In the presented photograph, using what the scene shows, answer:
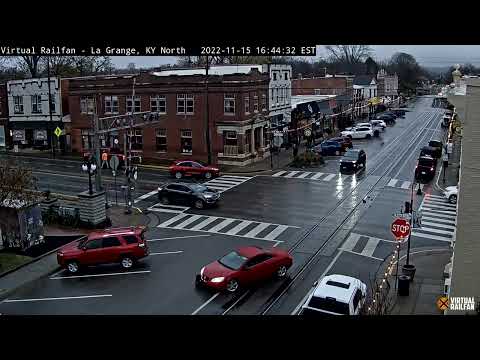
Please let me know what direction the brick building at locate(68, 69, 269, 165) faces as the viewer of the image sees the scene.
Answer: facing the viewer and to the right of the viewer

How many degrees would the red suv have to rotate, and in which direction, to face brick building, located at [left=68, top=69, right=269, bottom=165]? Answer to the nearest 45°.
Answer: approximately 90° to its right

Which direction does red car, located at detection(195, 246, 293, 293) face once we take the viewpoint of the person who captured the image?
facing the viewer and to the left of the viewer

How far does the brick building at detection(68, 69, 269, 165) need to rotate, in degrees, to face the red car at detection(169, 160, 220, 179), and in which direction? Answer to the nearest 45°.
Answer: approximately 45° to its right

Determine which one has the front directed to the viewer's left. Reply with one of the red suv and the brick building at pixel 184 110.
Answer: the red suv

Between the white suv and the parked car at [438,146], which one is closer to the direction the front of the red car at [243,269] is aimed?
the white suv

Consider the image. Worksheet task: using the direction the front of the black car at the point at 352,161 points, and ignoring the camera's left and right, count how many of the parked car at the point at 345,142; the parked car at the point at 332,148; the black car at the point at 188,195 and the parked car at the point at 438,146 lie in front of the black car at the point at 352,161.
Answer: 1

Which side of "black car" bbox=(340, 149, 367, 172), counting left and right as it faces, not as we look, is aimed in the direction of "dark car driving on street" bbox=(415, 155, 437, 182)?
left

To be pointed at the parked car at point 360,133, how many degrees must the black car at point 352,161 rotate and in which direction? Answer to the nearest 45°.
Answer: approximately 135° to its right

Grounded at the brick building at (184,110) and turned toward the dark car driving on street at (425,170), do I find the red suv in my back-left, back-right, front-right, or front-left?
front-right

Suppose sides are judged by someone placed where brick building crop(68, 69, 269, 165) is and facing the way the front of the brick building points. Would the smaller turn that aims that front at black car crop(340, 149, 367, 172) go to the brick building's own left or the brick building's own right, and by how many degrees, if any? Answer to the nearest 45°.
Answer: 0° — it already faces it

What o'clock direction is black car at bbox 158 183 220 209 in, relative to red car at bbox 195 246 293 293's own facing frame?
The black car is roughly at 4 o'clock from the red car.

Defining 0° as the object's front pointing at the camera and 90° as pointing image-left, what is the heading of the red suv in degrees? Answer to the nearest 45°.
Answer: approximately 90°
